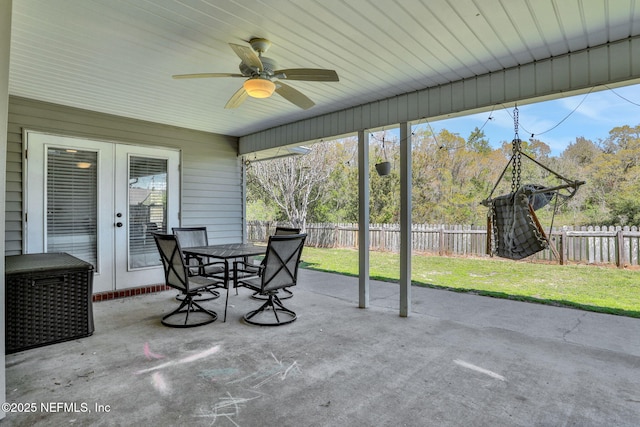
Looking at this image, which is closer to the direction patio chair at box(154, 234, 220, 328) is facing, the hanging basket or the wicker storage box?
the hanging basket

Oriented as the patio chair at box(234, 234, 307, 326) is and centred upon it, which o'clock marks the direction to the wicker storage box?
The wicker storage box is roughly at 10 o'clock from the patio chair.

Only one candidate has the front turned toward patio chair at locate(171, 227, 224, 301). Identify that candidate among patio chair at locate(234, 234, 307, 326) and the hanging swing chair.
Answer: patio chair at locate(234, 234, 307, 326)

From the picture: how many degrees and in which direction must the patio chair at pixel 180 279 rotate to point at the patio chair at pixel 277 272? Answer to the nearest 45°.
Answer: approximately 45° to its right

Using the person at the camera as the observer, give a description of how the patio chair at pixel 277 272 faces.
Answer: facing away from the viewer and to the left of the viewer

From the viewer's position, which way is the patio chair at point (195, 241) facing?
facing the viewer and to the right of the viewer

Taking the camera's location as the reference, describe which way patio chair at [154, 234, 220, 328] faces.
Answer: facing away from the viewer and to the right of the viewer

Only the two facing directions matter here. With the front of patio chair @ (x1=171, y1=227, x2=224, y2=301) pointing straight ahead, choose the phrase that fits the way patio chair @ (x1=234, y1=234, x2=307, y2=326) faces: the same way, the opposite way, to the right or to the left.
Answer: the opposite way

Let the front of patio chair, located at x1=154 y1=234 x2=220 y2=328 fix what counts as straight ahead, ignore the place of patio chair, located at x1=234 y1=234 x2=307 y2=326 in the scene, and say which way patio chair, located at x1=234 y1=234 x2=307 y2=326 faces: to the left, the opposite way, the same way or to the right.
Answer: to the left

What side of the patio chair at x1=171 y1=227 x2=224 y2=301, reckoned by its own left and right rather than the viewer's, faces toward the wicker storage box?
right

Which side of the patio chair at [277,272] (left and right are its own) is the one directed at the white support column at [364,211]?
right

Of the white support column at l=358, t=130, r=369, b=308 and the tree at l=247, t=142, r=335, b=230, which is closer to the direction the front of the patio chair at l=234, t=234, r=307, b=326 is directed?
the tree

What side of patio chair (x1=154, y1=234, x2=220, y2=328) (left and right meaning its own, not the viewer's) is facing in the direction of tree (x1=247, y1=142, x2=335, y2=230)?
front

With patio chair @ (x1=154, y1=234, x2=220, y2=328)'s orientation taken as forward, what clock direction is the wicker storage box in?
The wicker storage box is roughly at 7 o'clock from the patio chair.
